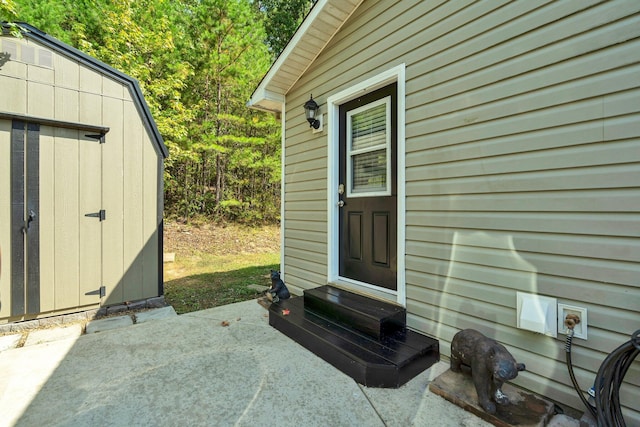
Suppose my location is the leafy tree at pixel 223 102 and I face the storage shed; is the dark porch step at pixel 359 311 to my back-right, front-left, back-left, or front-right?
front-left

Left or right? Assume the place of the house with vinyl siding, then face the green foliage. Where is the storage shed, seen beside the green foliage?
left

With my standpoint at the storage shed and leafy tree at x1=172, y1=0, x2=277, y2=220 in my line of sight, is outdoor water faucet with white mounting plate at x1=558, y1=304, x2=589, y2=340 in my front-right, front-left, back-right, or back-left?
back-right

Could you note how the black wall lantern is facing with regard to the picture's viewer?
facing the viewer and to the left of the viewer

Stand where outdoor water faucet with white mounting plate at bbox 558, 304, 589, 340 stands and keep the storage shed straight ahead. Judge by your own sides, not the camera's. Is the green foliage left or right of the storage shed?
right

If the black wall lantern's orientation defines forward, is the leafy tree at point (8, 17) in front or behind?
in front

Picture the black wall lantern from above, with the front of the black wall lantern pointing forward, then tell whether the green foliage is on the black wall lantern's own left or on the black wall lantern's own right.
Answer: on the black wall lantern's own right

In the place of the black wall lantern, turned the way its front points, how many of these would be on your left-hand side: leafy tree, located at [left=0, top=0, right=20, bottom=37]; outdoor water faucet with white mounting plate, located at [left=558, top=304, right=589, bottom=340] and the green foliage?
1
